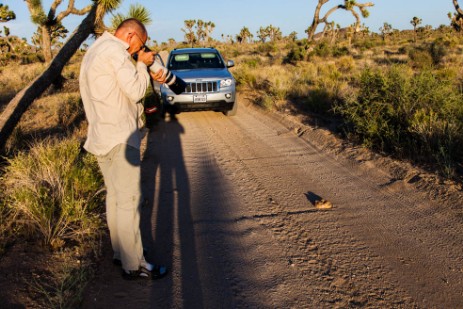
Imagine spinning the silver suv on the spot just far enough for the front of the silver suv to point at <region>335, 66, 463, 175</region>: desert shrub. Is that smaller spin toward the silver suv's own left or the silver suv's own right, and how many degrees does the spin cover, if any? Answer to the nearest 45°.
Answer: approximately 45° to the silver suv's own left

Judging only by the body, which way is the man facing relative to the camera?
to the viewer's right

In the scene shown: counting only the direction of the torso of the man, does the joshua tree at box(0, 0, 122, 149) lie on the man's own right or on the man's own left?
on the man's own left

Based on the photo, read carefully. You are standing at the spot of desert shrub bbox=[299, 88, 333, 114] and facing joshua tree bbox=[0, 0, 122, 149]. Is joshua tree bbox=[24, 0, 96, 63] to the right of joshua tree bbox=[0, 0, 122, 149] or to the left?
right

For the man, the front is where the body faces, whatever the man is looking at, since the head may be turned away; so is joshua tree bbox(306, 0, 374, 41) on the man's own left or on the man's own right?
on the man's own left

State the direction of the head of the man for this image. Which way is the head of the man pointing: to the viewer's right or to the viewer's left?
to the viewer's right

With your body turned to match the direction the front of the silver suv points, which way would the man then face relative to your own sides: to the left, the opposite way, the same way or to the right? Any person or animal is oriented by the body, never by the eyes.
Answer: to the left

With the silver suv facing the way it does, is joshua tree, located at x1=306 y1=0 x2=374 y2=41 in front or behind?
behind

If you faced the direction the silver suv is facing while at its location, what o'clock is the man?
The man is roughly at 12 o'clock from the silver suv.

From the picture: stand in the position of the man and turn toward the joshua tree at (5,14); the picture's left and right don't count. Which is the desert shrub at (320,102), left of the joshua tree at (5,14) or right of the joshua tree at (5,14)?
right
